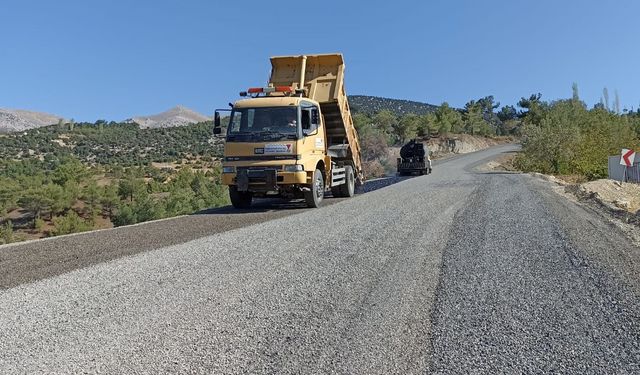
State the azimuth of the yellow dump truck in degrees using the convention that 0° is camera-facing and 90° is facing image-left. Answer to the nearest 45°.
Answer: approximately 45°

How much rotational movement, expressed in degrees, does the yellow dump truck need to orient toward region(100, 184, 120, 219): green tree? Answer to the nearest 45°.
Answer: approximately 90° to its right

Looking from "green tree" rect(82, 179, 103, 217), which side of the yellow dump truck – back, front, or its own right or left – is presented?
right

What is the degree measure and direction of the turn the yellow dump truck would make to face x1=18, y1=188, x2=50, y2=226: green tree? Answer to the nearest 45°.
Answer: approximately 90° to its right

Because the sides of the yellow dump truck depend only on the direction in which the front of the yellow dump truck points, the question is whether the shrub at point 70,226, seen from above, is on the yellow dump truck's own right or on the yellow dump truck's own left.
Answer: on the yellow dump truck's own right
